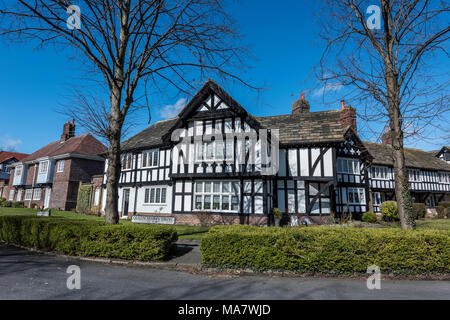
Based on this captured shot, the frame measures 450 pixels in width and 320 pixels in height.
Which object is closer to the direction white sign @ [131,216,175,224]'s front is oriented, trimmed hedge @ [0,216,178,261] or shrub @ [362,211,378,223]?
the trimmed hedge

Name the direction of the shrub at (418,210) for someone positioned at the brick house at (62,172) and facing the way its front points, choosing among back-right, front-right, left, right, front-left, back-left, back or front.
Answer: left

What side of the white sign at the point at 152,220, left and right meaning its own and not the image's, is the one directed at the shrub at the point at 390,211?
left

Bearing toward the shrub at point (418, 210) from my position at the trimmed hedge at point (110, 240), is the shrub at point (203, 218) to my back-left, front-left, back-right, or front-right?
front-left

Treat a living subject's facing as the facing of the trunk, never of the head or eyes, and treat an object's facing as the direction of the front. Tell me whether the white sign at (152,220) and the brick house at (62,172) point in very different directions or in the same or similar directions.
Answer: same or similar directions

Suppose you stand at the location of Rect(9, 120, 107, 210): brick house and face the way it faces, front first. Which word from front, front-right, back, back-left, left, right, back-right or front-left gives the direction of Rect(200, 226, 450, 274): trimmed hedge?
front-left

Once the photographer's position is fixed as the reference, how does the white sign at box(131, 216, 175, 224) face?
facing the viewer

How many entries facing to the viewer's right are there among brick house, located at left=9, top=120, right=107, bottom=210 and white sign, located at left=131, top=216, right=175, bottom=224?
0

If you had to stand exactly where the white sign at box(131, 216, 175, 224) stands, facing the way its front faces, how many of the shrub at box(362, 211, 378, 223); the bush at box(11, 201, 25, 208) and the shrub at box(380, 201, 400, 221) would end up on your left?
2

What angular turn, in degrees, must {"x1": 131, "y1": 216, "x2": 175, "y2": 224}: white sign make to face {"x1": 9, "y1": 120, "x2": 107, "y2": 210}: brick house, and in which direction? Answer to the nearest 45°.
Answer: approximately 135° to its right

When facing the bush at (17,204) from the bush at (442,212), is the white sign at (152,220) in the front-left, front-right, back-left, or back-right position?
front-left

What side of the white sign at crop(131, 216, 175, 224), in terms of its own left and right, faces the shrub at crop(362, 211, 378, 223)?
left

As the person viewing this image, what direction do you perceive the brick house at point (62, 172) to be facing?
facing the viewer and to the left of the viewer

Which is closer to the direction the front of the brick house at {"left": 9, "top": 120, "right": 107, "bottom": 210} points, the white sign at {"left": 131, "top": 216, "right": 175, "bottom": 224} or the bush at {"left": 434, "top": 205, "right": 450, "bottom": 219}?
the white sign
